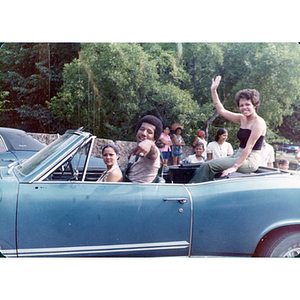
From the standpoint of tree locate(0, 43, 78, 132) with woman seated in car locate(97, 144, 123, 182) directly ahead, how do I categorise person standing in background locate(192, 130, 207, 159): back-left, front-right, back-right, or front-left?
front-left

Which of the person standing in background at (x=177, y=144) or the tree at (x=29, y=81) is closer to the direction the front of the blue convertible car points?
the tree

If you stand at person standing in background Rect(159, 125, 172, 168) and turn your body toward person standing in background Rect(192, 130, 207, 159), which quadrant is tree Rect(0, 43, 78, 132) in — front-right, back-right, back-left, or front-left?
back-left

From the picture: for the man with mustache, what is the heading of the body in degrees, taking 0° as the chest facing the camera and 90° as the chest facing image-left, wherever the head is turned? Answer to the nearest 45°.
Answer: approximately 45°

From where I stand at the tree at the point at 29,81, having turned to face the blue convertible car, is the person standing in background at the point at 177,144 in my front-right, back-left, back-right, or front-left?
front-left

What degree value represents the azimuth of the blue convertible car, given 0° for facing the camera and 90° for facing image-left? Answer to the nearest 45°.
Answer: approximately 90°
